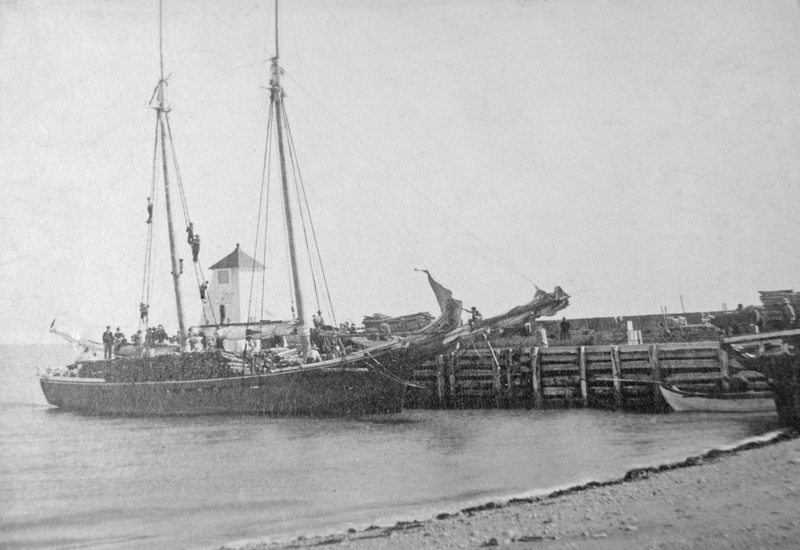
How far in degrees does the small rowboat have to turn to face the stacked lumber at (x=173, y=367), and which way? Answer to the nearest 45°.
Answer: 0° — it already faces it

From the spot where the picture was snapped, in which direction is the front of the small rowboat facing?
facing to the left of the viewer

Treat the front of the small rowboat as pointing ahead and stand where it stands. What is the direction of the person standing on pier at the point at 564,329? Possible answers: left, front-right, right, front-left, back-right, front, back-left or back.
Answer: front-right

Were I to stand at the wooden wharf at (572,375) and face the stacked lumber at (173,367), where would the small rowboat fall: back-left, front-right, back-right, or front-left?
back-left

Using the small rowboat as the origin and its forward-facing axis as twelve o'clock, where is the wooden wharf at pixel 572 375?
The wooden wharf is roughly at 1 o'clock from the small rowboat.

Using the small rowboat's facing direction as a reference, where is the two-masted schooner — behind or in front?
in front

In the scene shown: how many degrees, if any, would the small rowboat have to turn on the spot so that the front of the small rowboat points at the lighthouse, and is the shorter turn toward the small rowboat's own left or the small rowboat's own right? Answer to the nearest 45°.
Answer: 0° — it already faces it
